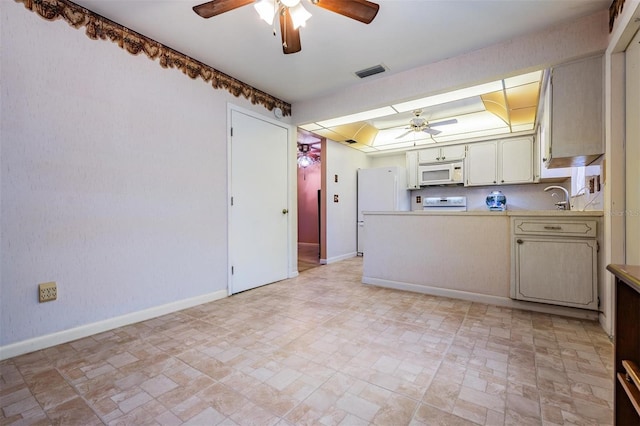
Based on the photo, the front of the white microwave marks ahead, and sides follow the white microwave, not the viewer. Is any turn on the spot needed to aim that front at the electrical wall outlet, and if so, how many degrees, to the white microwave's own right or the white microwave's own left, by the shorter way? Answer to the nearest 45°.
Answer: approximately 45° to the white microwave's own right

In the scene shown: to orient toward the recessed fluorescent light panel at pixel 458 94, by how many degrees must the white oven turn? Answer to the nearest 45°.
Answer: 0° — it already faces it

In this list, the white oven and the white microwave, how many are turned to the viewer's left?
0

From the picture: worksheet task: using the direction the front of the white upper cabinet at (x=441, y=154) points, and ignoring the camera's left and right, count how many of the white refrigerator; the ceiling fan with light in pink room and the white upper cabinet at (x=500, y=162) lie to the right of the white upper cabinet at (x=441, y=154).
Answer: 2

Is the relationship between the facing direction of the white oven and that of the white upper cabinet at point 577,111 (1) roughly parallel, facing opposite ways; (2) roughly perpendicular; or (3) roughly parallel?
roughly perpendicular

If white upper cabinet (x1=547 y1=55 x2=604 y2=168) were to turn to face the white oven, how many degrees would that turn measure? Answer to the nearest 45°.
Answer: approximately 45° to its right

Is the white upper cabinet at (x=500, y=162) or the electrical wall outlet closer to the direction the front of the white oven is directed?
the electrical wall outlet

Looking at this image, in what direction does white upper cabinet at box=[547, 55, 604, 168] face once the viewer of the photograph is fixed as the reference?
facing to the left of the viewer

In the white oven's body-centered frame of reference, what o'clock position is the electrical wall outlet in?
The electrical wall outlet is roughly at 1 o'clock from the white oven.

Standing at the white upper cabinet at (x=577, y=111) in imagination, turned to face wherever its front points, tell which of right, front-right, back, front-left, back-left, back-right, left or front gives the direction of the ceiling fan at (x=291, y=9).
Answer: front-left

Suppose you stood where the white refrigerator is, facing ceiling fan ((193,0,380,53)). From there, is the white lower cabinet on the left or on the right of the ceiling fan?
left

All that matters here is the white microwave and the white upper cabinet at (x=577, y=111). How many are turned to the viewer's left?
1
